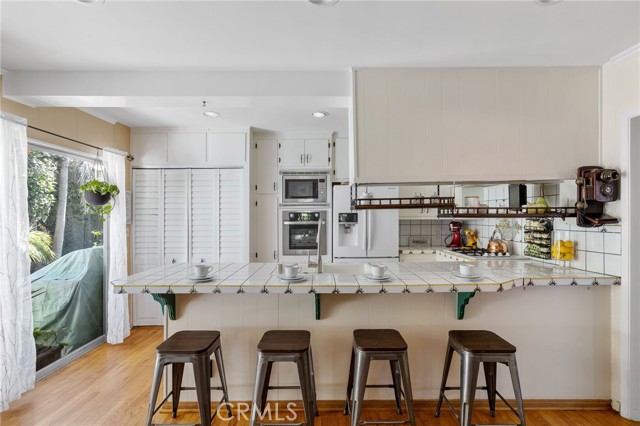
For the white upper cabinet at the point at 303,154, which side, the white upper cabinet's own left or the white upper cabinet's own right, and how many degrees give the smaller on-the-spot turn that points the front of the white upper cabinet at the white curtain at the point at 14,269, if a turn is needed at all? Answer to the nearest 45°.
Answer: approximately 45° to the white upper cabinet's own right

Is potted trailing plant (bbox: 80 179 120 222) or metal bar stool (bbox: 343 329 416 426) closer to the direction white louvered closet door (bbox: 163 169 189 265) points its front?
the metal bar stool

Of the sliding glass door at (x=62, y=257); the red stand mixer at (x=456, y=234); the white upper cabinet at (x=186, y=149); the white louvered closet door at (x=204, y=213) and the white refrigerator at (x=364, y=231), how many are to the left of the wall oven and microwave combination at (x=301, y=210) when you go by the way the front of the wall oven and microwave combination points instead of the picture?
2

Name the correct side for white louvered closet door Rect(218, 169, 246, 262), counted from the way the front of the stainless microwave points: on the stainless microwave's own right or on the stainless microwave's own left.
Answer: on the stainless microwave's own right

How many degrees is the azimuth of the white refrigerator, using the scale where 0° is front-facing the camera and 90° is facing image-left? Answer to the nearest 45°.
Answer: approximately 0°

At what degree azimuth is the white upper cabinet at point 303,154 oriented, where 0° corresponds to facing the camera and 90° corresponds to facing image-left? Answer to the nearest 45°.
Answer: approximately 0°
